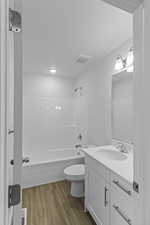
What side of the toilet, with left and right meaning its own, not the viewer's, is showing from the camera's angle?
left

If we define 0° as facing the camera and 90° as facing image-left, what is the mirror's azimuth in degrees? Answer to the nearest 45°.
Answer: approximately 45°

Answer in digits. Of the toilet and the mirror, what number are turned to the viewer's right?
0

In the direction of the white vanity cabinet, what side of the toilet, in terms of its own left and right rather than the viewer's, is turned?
left

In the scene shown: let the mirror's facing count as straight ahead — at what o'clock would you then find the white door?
The white door is roughly at 11 o'clock from the mirror.

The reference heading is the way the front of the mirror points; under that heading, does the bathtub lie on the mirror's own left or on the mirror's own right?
on the mirror's own right
